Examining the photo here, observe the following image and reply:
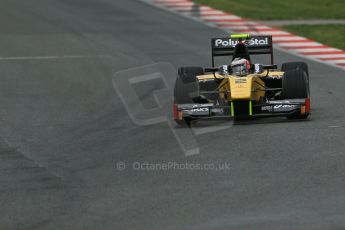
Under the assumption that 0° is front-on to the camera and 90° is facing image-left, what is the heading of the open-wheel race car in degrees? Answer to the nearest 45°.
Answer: approximately 0°
